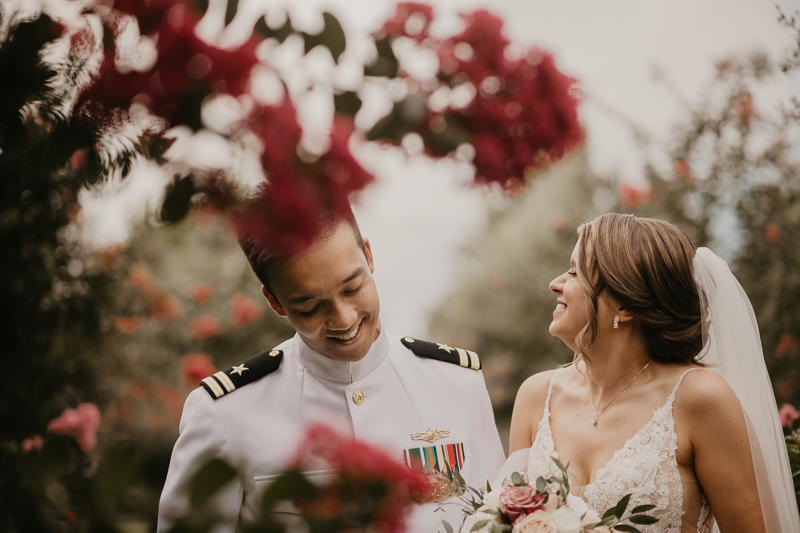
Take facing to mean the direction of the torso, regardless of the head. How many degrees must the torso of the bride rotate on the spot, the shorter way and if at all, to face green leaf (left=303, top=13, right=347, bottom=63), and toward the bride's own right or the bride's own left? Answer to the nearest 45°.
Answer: approximately 45° to the bride's own left

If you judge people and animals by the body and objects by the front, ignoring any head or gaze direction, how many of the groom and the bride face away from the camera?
0

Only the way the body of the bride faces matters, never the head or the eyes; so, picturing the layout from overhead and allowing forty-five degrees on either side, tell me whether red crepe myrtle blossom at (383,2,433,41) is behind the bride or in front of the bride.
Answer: in front

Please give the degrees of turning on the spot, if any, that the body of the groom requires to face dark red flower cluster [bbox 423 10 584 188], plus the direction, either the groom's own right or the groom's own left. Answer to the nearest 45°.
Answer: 0° — they already face it

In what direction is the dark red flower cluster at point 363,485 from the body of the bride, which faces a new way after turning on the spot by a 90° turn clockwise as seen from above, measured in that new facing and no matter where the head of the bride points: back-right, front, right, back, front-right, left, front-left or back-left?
back-left

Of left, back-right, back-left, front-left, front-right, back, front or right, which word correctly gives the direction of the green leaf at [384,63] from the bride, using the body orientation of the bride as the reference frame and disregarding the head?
front-left

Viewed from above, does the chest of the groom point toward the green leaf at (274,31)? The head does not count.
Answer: yes

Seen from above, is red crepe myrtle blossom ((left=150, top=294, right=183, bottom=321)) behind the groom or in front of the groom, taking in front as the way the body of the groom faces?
behind

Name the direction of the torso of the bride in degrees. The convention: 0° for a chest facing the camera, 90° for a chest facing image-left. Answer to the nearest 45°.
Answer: approximately 45°

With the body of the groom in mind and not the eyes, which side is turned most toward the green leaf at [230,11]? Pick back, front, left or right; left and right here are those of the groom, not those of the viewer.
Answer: front

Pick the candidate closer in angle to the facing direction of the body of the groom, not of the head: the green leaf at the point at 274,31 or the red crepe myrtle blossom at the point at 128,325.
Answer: the green leaf

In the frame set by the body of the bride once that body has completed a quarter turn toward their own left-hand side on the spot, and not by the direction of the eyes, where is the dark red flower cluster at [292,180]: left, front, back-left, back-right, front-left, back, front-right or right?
front-right

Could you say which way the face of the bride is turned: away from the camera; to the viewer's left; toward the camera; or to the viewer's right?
to the viewer's left

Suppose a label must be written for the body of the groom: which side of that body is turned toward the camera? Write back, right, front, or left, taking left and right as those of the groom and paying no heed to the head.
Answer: front
